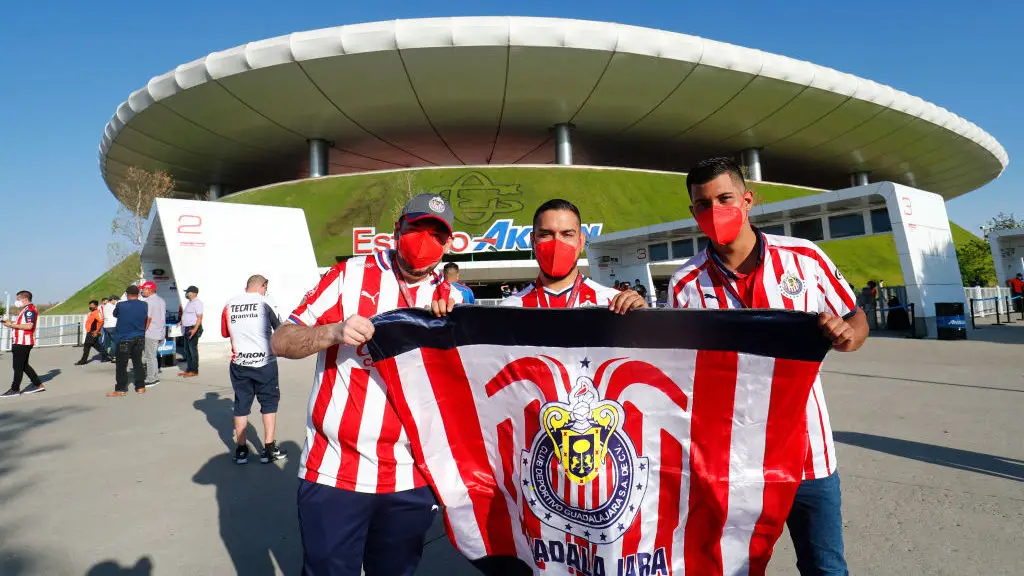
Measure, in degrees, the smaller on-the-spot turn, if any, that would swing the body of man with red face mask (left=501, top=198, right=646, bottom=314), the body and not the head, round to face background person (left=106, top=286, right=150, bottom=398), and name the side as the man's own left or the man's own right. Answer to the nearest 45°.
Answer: approximately 135° to the man's own right

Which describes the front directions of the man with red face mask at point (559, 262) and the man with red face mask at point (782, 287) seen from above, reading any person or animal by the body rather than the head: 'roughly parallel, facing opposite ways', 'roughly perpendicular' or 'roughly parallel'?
roughly parallel

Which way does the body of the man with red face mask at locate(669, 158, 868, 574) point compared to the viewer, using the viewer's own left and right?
facing the viewer

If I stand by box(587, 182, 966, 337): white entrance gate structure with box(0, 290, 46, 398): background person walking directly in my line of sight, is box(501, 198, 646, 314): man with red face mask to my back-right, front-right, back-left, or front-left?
front-left

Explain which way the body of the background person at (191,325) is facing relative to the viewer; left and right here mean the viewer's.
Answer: facing the viewer and to the left of the viewer

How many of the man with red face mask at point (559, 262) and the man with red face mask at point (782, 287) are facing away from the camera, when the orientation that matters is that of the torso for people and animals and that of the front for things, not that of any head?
0

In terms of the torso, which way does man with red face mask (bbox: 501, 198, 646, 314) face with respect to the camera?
toward the camera

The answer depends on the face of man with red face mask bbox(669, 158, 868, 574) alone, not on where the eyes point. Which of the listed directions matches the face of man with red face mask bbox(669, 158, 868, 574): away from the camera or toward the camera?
toward the camera

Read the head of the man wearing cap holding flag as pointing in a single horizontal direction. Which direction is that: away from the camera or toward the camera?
toward the camera

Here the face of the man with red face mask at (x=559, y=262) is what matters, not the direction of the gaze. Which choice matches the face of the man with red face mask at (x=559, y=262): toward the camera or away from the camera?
toward the camera

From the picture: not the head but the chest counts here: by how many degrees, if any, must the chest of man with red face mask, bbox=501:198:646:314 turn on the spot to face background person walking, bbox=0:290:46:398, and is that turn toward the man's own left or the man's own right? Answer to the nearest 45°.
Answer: approximately 135° to the man's own right

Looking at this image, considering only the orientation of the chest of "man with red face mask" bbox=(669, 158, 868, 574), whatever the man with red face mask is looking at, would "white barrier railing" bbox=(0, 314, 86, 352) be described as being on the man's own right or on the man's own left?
on the man's own right
